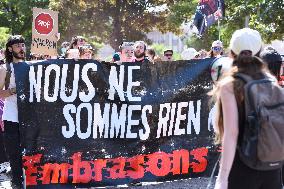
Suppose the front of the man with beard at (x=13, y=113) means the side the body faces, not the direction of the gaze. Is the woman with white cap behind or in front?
in front

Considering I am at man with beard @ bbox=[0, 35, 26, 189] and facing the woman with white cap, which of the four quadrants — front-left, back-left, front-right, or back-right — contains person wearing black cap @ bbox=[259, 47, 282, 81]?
front-left

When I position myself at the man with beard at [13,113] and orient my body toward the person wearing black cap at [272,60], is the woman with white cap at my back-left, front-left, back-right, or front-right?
front-right

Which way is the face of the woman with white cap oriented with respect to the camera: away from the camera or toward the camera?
away from the camera
